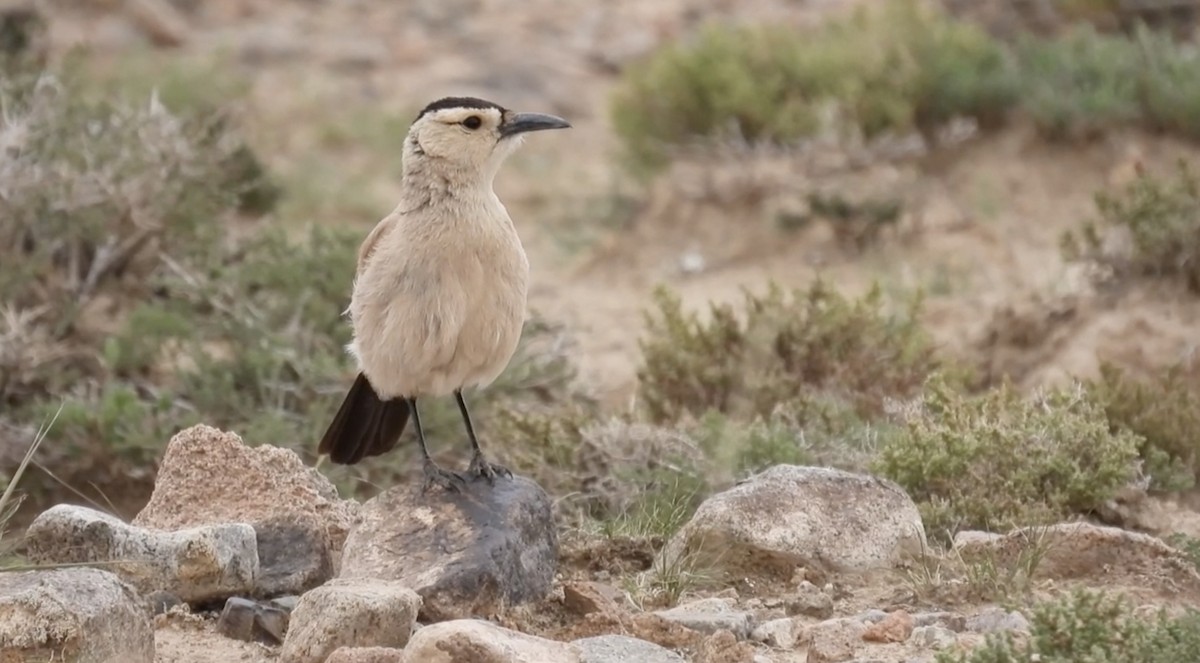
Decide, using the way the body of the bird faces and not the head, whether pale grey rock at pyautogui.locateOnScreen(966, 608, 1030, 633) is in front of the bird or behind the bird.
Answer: in front

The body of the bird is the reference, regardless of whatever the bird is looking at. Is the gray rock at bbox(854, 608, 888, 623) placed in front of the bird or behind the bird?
in front

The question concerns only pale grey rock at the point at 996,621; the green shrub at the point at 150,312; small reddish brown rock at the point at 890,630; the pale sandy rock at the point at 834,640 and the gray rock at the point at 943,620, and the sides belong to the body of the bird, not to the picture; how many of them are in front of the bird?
4

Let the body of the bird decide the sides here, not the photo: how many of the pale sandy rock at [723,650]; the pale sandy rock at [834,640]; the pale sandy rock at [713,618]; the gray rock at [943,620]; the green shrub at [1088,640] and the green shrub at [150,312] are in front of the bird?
5

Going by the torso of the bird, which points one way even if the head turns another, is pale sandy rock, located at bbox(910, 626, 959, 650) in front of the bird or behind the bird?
in front

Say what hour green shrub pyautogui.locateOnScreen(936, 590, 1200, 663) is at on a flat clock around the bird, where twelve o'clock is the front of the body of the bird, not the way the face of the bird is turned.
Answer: The green shrub is roughly at 12 o'clock from the bird.

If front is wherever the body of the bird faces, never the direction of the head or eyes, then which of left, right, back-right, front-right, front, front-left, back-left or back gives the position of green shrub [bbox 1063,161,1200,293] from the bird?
left

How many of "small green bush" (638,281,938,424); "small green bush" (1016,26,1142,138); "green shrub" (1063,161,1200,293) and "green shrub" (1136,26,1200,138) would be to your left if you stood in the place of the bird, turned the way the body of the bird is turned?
4

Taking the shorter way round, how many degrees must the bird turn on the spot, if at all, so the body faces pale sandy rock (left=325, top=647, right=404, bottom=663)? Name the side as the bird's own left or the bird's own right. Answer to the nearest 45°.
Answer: approximately 45° to the bird's own right

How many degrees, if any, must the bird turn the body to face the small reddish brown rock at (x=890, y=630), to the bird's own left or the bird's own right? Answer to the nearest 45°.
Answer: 0° — it already faces it

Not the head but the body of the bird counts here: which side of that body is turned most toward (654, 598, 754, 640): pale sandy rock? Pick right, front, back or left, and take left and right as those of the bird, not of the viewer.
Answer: front

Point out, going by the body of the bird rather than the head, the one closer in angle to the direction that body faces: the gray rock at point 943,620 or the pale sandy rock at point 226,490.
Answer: the gray rock
